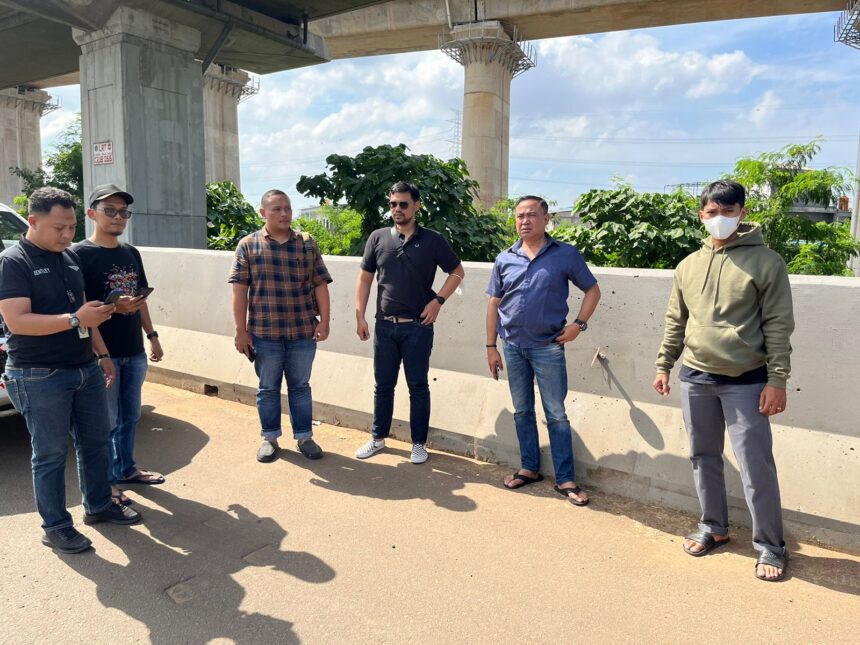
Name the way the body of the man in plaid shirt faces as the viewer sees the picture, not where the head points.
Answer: toward the camera

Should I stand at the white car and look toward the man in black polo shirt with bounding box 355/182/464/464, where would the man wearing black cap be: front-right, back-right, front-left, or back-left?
front-right

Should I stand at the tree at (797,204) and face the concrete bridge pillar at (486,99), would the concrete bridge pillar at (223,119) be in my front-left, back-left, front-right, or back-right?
front-left

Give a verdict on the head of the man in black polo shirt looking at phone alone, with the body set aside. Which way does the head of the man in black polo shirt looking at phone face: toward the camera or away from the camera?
toward the camera

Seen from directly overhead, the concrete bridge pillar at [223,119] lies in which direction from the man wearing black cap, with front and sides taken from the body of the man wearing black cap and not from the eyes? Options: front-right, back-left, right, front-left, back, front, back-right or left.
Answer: back-left

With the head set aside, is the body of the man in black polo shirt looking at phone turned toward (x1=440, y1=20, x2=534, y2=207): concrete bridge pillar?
no

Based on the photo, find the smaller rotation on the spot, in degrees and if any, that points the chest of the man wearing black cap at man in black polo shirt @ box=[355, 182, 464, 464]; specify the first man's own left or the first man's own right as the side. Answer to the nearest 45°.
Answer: approximately 45° to the first man's own left

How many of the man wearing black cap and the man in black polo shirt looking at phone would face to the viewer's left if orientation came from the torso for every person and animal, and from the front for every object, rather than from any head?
0

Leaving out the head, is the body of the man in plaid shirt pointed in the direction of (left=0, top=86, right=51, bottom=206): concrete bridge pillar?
no

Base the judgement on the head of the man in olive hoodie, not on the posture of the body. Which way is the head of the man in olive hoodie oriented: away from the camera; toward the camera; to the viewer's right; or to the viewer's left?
toward the camera

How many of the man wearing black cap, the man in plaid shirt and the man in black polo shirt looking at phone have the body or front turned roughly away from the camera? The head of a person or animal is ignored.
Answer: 0

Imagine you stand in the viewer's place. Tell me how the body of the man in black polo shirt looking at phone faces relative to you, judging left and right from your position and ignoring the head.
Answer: facing the viewer and to the right of the viewer

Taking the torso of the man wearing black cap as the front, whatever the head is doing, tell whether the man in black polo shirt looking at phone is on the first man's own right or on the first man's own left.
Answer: on the first man's own right

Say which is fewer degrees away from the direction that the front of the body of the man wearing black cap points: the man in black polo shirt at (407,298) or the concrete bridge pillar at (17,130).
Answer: the man in black polo shirt
